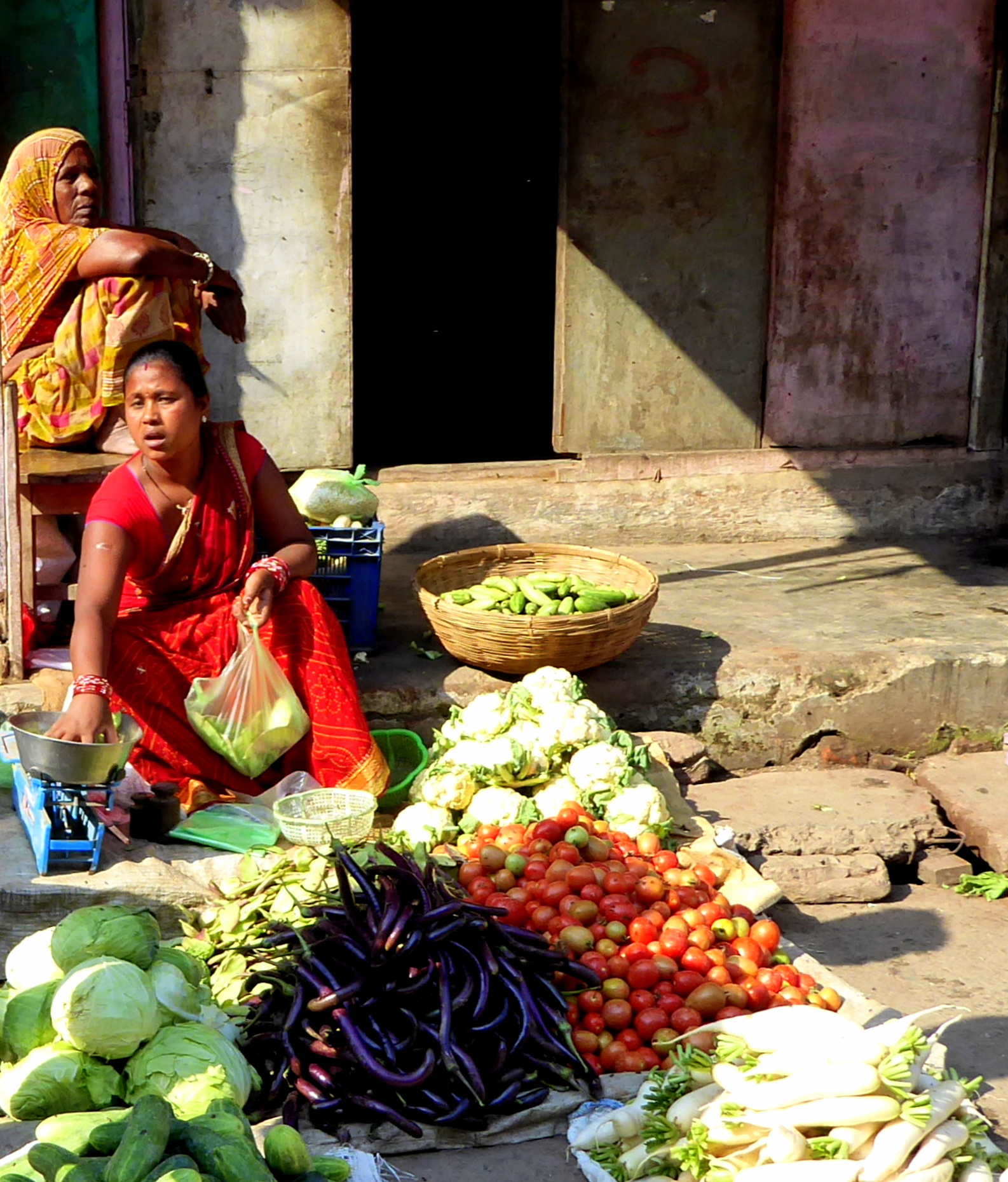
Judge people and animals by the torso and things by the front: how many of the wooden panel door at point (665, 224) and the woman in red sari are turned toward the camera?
2

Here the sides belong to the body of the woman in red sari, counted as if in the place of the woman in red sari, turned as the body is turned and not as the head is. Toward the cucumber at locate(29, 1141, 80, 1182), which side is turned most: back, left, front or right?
front

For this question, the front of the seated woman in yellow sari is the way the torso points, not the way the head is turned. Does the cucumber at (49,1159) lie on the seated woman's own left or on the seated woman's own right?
on the seated woman's own right

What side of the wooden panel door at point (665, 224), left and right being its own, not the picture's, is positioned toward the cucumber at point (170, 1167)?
front

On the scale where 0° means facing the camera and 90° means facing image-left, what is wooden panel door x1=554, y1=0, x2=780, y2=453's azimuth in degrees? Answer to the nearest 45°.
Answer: approximately 0°

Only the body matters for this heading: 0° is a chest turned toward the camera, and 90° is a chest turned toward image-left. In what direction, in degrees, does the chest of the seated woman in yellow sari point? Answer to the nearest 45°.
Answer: approximately 270°

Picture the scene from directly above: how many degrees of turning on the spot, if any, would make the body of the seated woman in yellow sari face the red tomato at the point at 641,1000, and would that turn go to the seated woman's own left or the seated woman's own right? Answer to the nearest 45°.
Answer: approximately 45° to the seated woman's own right

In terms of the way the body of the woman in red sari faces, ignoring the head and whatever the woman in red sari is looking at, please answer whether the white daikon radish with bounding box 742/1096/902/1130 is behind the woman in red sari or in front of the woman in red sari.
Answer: in front

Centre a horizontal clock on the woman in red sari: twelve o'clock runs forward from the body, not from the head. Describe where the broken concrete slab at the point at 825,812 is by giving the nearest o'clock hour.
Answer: The broken concrete slab is roughly at 9 o'clock from the woman in red sari.

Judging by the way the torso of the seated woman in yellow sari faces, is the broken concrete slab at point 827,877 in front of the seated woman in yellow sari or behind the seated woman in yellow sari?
in front

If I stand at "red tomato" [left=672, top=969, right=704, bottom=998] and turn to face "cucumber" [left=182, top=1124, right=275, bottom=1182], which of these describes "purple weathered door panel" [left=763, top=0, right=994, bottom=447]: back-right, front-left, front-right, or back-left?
back-right
